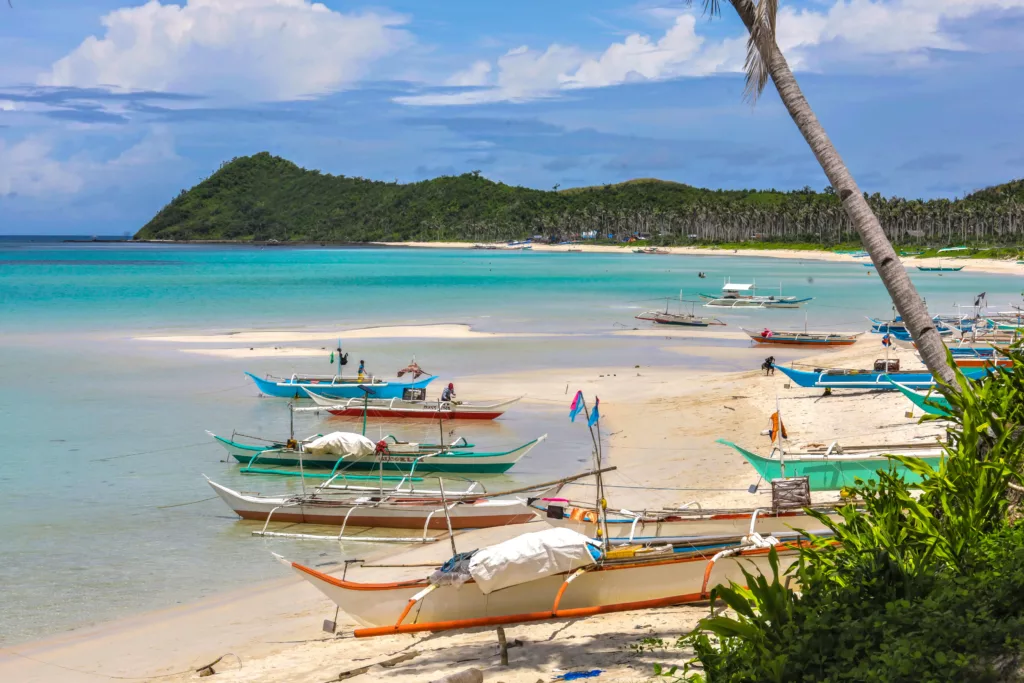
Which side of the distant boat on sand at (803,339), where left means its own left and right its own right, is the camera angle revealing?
left

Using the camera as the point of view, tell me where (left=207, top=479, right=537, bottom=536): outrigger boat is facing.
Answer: facing to the left of the viewer

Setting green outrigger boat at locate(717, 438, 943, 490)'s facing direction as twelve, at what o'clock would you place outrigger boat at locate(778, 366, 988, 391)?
The outrigger boat is roughly at 3 o'clock from the green outrigger boat.

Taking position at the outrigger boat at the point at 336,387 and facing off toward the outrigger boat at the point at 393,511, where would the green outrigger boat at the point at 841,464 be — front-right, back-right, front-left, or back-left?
front-left

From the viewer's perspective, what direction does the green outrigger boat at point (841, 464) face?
to the viewer's left

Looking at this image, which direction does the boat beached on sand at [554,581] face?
to the viewer's left

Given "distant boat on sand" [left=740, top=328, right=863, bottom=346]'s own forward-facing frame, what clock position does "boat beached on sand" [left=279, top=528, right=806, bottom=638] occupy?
The boat beached on sand is roughly at 9 o'clock from the distant boat on sand.

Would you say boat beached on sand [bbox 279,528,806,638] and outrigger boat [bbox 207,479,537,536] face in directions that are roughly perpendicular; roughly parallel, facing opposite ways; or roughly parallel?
roughly parallel

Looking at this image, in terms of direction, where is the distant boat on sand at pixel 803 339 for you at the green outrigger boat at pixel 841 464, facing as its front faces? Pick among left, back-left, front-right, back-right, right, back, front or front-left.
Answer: right

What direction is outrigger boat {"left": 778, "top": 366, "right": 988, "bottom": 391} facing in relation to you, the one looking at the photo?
facing to the left of the viewer

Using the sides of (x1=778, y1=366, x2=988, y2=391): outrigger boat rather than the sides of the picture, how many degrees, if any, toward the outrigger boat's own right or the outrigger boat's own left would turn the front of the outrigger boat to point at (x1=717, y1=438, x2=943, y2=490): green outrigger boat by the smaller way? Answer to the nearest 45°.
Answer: approximately 90° to the outrigger boat's own left

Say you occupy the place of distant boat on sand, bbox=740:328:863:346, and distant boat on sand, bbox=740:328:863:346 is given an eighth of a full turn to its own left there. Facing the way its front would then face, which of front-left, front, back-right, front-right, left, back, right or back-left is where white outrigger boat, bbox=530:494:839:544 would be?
front-left

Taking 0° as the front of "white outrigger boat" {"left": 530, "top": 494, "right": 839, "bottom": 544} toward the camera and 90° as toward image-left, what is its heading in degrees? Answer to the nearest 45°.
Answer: approximately 90°

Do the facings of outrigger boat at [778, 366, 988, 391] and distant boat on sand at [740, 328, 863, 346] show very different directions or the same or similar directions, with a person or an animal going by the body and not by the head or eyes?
same or similar directions
